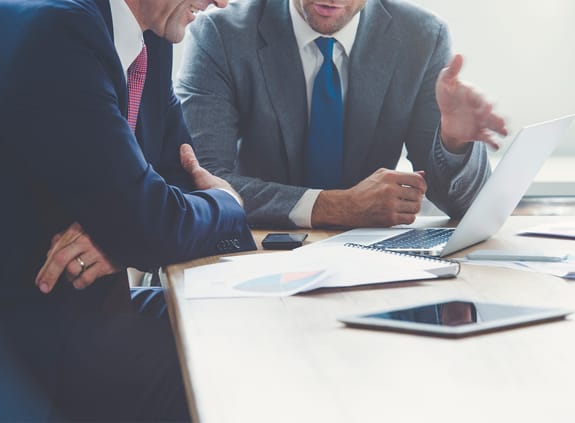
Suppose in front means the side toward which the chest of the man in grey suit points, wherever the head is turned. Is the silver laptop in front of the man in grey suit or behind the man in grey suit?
in front

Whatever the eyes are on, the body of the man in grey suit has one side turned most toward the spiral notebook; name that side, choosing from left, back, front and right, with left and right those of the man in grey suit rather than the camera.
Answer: front

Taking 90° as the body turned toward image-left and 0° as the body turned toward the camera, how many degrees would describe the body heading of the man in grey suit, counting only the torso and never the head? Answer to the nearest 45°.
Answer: approximately 0°

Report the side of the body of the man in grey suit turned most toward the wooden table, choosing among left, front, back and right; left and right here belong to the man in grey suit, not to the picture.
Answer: front
